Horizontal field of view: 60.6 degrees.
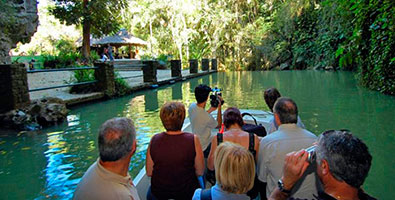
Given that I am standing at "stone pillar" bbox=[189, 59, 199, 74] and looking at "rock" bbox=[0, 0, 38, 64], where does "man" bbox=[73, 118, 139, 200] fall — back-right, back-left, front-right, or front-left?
front-left

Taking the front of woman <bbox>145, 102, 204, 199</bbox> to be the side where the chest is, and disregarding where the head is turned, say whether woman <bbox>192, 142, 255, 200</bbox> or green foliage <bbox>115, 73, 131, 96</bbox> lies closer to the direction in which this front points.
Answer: the green foliage

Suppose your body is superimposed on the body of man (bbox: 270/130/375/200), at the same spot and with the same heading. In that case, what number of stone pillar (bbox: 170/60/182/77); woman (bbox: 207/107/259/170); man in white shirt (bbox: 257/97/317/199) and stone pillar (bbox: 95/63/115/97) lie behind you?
0

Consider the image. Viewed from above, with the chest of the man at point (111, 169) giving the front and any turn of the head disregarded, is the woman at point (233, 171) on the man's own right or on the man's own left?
on the man's own right

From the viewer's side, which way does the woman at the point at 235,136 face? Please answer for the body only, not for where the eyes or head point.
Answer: away from the camera

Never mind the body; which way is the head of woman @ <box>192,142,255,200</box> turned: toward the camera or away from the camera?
away from the camera

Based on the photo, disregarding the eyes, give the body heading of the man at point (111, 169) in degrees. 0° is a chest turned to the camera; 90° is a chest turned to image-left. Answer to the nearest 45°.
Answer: approximately 225°

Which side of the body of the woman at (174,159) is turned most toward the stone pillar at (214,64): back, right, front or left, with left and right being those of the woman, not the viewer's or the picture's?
front

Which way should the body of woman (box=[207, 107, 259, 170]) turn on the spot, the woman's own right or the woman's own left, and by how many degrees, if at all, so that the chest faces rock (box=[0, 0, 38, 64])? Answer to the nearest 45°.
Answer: approximately 45° to the woman's own left

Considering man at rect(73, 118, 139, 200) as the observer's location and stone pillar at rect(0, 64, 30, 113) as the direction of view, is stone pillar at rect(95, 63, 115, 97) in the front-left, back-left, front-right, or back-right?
front-right

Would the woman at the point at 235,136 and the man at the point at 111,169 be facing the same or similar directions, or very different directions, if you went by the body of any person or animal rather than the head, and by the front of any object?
same or similar directions

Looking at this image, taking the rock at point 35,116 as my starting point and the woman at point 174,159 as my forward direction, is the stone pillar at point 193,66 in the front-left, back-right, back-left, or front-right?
back-left

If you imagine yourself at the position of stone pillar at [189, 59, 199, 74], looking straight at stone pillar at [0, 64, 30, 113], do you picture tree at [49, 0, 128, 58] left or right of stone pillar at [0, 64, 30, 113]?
right

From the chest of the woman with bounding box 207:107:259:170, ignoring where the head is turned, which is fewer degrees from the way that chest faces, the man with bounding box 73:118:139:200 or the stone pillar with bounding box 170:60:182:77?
the stone pillar

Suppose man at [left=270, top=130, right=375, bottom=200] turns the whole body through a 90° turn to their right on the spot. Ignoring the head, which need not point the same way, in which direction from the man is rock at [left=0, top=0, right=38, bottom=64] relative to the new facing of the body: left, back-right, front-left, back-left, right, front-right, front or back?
left

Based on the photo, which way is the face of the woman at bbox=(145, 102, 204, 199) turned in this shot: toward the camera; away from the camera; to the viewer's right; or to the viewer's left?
away from the camera

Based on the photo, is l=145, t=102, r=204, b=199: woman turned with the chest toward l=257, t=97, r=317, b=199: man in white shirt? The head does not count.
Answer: no

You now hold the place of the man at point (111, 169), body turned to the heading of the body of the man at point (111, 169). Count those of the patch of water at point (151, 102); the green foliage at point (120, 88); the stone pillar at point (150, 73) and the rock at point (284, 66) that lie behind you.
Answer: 0

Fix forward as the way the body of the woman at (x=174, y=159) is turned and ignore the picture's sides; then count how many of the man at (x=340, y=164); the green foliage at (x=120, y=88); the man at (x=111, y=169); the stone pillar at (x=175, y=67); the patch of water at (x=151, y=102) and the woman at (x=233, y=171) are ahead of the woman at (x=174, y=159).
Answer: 3

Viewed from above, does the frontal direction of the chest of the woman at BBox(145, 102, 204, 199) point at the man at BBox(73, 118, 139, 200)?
no

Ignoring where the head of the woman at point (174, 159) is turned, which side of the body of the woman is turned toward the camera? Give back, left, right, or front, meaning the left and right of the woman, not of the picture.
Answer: back
